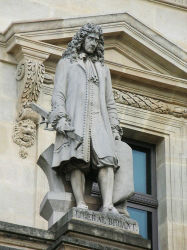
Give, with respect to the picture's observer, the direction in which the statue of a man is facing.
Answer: facing the viewer and to the right of the viewer
